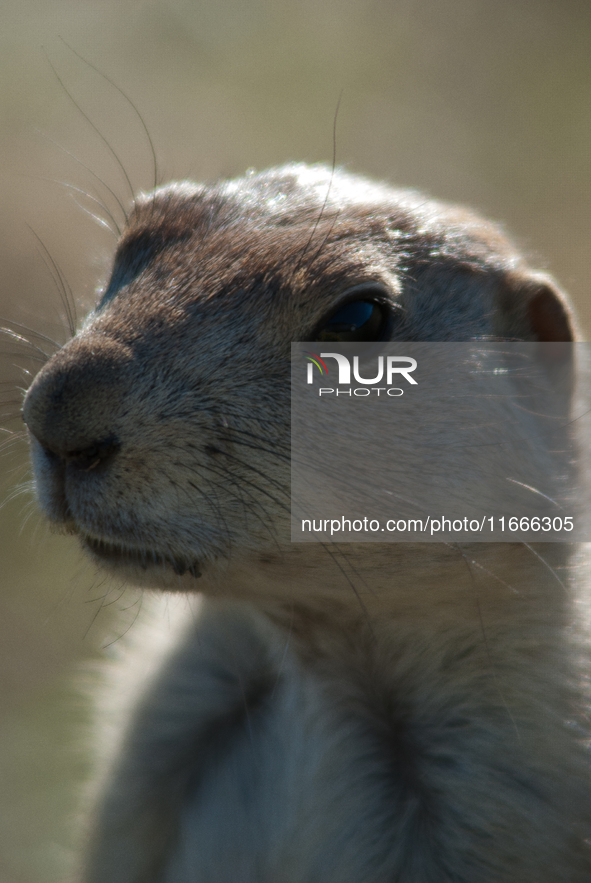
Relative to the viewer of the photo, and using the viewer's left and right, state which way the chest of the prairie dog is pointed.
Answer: facing the viewer and to the left of the viewer
